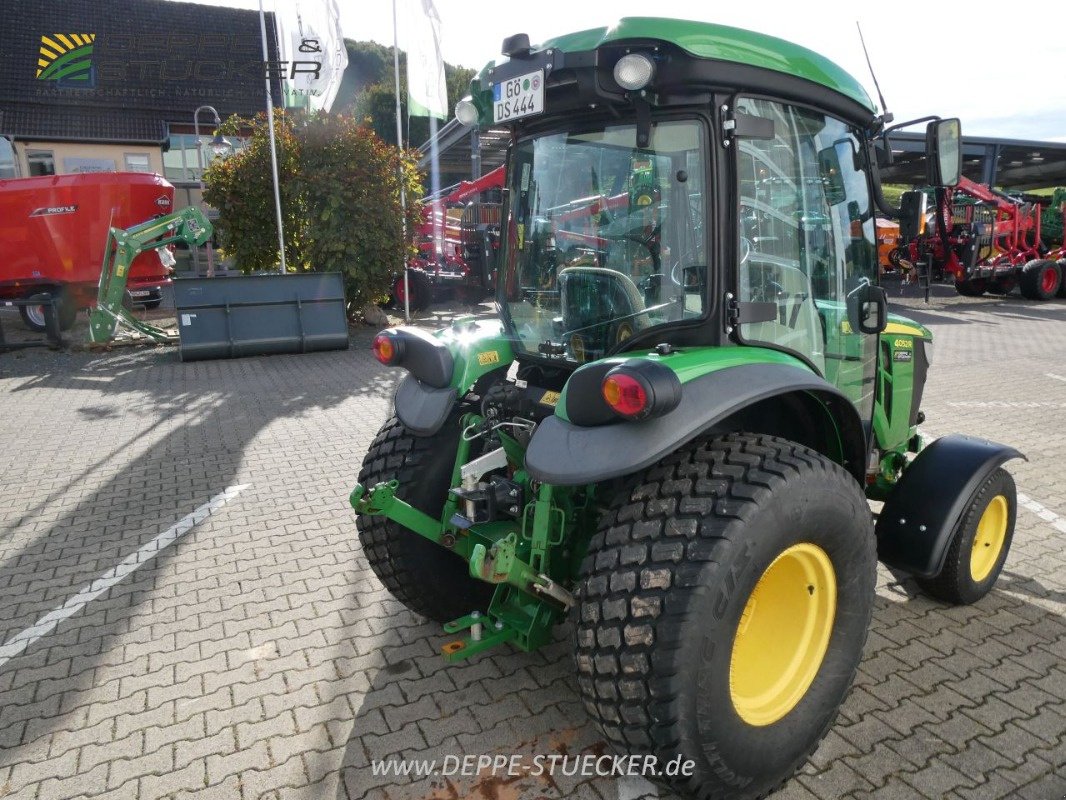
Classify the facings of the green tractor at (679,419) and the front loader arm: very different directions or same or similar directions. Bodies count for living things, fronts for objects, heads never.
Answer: very different directions

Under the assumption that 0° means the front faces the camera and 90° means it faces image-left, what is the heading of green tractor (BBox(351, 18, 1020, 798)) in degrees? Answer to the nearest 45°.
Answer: approximately 225°

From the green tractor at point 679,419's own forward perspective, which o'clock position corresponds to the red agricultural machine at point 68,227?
The red agricultural machine is roughly at 9 o'clock from the green tractor.

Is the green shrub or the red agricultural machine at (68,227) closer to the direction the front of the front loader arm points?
the red agricultural machine

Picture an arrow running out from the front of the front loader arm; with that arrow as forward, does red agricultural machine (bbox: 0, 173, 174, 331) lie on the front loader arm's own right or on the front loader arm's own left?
on the front loader arm's own right

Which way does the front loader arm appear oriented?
to the viewer's left

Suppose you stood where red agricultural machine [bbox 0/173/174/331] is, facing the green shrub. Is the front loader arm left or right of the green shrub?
right

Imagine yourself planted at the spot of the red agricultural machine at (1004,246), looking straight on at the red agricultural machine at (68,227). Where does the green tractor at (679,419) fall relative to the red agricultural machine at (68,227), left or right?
left

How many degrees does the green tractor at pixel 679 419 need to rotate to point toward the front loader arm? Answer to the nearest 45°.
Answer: approximately 90° to its left

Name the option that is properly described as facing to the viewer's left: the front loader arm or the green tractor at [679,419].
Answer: the front loader arm
